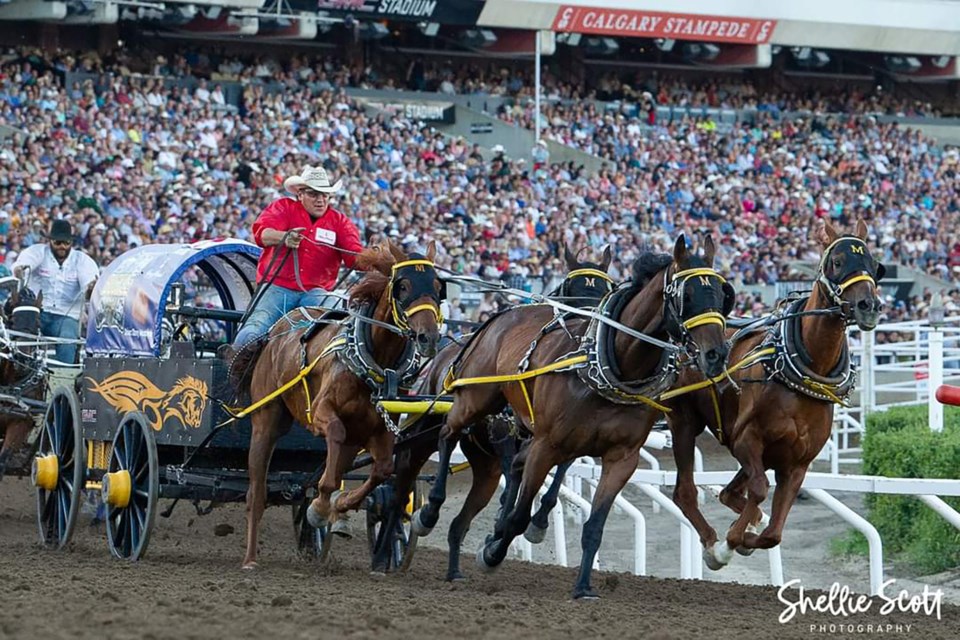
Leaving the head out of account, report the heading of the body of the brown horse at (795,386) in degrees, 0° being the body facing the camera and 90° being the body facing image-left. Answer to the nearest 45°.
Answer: approximately 315°

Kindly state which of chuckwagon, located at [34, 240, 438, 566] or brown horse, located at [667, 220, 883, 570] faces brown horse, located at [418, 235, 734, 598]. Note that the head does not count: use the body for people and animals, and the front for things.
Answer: the chuckwagon

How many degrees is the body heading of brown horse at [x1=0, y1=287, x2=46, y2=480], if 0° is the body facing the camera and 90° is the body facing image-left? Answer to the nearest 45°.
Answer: approximately 315°

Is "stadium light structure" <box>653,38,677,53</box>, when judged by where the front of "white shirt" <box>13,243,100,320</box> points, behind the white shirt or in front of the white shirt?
behind

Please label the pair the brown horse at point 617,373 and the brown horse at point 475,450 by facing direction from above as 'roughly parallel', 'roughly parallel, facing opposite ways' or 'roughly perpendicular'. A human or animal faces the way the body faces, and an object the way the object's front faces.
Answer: roughly parallel

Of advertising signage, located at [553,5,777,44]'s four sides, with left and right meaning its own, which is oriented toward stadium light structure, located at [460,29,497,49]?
right

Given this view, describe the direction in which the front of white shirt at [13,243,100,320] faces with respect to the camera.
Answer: toward the camera

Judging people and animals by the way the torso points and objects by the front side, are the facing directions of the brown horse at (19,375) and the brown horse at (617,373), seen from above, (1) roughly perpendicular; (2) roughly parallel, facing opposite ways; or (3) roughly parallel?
roughly parallel

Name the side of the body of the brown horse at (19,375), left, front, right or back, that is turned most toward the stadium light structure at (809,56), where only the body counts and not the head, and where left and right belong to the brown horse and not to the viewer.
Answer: left

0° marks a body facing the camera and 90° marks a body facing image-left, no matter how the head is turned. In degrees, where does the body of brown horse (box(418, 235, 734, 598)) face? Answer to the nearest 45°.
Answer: approximately 315°

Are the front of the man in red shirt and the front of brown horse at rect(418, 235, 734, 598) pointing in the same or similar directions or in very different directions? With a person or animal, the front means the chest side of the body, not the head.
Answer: same or similar directions

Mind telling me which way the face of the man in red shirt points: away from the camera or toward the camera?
toward the camera

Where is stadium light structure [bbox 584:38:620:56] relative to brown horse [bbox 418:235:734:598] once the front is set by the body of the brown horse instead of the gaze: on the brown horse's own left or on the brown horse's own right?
on the brown horse's own left

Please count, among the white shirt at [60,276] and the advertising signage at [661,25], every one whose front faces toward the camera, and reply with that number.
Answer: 2

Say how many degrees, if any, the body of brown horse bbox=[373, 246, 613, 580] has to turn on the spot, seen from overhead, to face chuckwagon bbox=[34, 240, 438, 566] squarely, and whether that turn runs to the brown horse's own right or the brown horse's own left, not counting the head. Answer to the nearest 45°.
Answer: approximately 135° to the brown horse's own right

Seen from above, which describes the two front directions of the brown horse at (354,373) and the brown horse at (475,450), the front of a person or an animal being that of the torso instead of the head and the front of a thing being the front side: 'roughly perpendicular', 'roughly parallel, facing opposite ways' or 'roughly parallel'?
roughly parallel

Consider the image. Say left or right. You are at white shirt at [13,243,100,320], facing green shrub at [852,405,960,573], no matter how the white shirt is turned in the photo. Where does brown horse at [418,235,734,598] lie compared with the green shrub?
right

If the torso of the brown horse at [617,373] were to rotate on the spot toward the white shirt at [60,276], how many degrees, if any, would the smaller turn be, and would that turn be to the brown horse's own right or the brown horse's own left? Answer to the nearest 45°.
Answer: approximately 180°

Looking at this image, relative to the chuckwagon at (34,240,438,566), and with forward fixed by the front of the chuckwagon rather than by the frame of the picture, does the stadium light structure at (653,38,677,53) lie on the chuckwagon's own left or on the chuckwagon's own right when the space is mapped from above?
on the chuckwagon's own left

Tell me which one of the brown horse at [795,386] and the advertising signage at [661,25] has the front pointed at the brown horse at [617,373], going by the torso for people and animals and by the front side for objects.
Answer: the advertising signage
